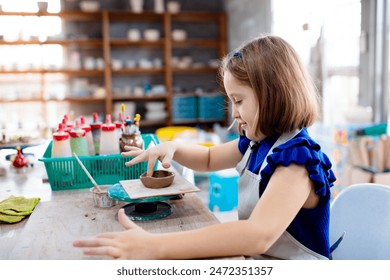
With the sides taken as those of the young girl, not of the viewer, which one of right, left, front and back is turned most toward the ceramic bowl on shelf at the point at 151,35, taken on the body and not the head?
right

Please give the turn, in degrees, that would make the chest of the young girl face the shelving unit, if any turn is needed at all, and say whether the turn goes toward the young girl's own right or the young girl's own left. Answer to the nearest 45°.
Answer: approximately 90° to the young girl's own right

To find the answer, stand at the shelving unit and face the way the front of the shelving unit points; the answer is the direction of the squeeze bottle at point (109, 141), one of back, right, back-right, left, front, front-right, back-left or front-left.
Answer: front

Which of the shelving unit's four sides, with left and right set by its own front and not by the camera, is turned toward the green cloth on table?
front

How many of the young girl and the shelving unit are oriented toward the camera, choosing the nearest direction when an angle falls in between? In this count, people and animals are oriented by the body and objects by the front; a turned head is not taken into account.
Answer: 1

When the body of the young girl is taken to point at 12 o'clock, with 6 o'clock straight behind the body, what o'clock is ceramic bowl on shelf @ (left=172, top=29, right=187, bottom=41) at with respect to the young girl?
The ceramic bowl on shelf is roughly at 3 o'clock from the young girl.

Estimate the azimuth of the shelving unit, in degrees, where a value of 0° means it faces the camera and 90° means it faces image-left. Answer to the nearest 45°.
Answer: approximately 0°

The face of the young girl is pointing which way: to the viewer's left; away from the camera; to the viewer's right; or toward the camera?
to the viewer's left

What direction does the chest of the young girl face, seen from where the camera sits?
to the viewer's left

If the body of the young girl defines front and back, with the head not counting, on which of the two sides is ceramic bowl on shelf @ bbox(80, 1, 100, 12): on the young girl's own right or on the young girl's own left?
on the young girl's own right

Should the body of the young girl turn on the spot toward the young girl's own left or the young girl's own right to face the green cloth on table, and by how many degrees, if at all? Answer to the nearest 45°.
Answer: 0° — they already face it

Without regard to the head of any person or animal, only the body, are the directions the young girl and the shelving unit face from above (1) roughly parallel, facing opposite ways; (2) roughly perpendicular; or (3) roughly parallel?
roughly perpendicular

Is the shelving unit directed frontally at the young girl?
yes

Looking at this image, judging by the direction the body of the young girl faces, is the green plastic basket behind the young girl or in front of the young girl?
in front

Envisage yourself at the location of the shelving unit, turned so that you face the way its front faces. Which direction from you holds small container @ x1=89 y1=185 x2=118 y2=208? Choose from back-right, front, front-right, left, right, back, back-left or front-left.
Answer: front

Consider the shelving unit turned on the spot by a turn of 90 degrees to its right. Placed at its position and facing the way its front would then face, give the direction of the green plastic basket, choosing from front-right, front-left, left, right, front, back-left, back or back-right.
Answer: left
